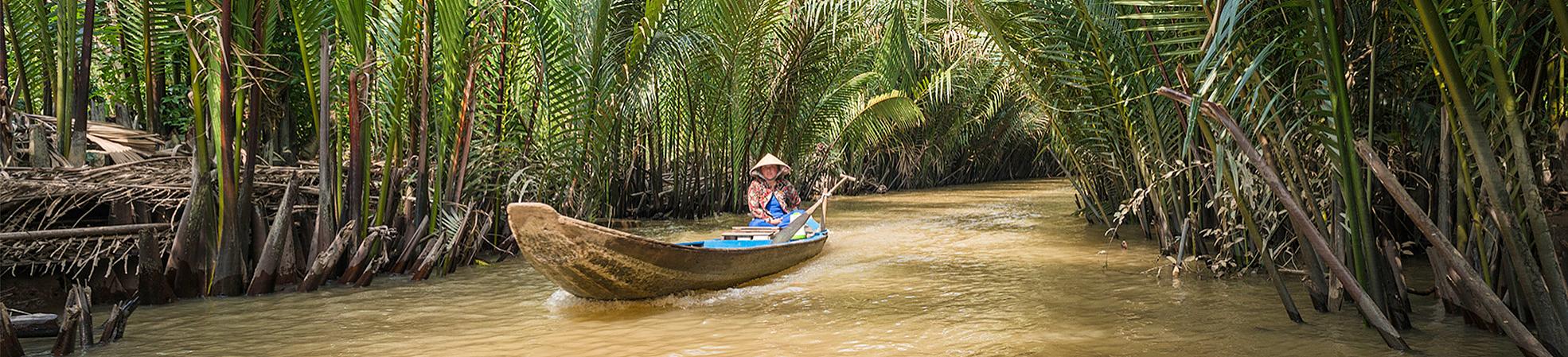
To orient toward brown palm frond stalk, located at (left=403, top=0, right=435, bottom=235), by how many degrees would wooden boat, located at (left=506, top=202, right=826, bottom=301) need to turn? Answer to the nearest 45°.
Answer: approximately 90° to its right

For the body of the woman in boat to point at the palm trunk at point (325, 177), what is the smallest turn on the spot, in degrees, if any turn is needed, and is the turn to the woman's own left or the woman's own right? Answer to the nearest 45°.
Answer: approximately 45° to the woman's own right

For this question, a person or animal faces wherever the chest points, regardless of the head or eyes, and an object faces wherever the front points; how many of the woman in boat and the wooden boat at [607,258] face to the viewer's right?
0

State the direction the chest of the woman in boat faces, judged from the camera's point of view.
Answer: toward the camera

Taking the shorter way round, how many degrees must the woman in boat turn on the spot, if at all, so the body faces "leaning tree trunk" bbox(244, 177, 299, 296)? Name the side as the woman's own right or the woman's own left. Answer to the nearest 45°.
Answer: approximately 45° to the woman's own right

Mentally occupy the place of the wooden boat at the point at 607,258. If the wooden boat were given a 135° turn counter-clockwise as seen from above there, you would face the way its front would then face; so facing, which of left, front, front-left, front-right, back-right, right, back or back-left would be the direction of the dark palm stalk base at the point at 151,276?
back
